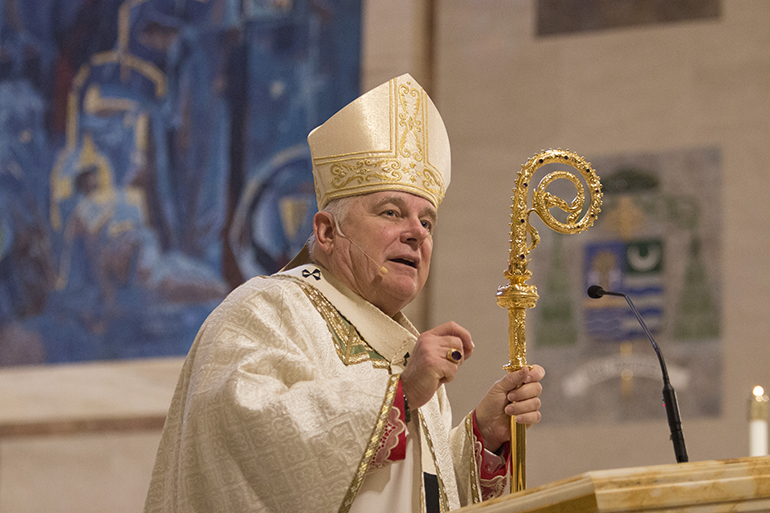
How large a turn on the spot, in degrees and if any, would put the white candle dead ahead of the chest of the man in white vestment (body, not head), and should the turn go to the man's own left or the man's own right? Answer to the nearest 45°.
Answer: approximately 90° to the man's own left

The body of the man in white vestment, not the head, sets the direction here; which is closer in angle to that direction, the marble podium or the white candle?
the marble podium
